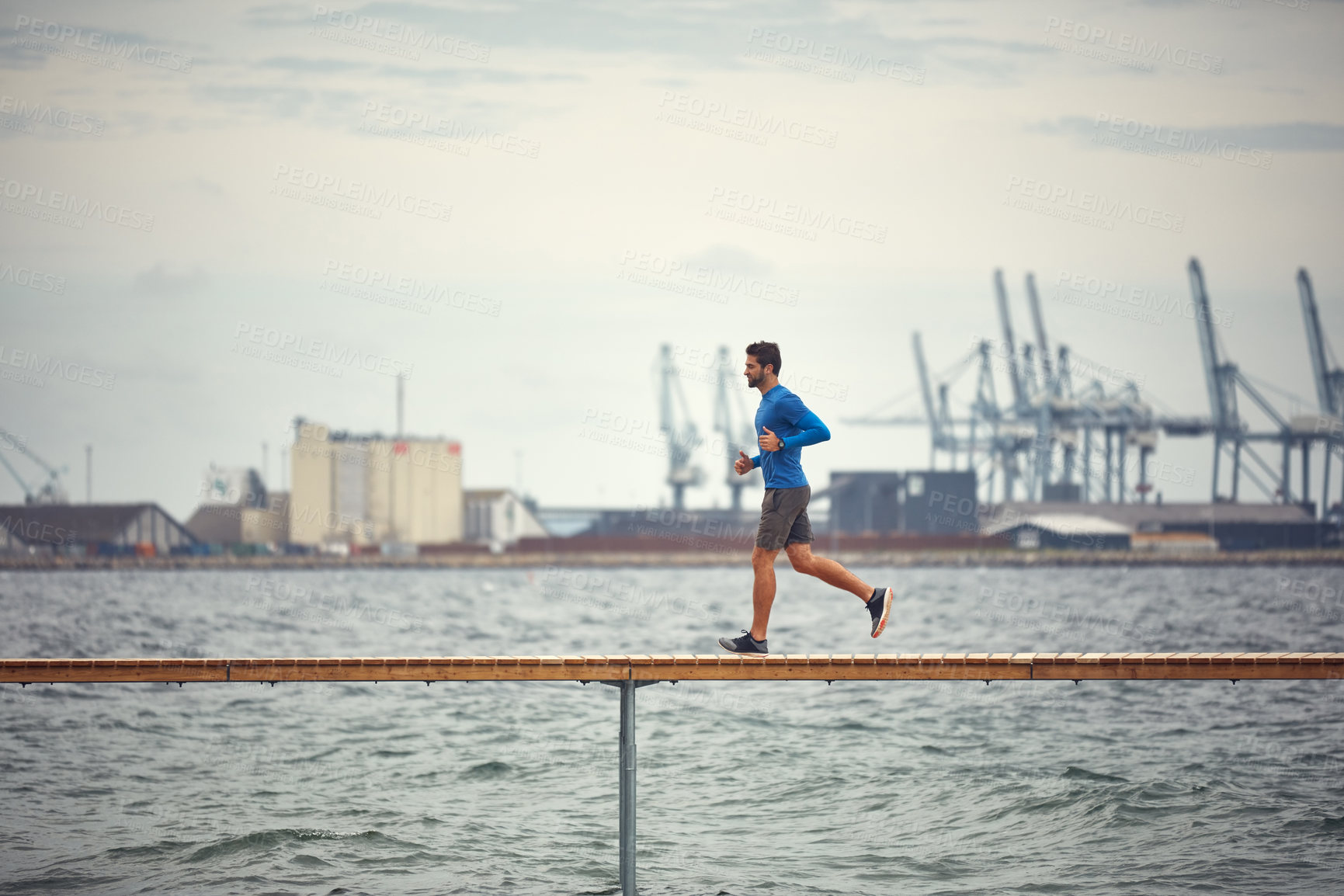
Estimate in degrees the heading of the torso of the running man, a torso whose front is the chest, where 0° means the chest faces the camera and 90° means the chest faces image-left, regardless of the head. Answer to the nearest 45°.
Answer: approximately 90°

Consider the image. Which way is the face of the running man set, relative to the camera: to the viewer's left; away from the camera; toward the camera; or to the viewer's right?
to the viewer's left
